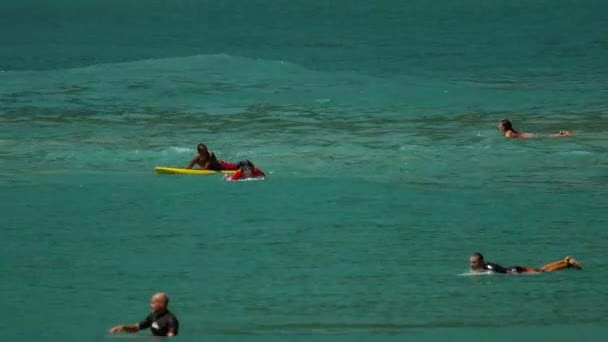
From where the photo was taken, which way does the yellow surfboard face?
to the viewer's left

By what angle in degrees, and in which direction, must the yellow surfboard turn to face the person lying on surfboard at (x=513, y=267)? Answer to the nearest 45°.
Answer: approximately 135° to its left
